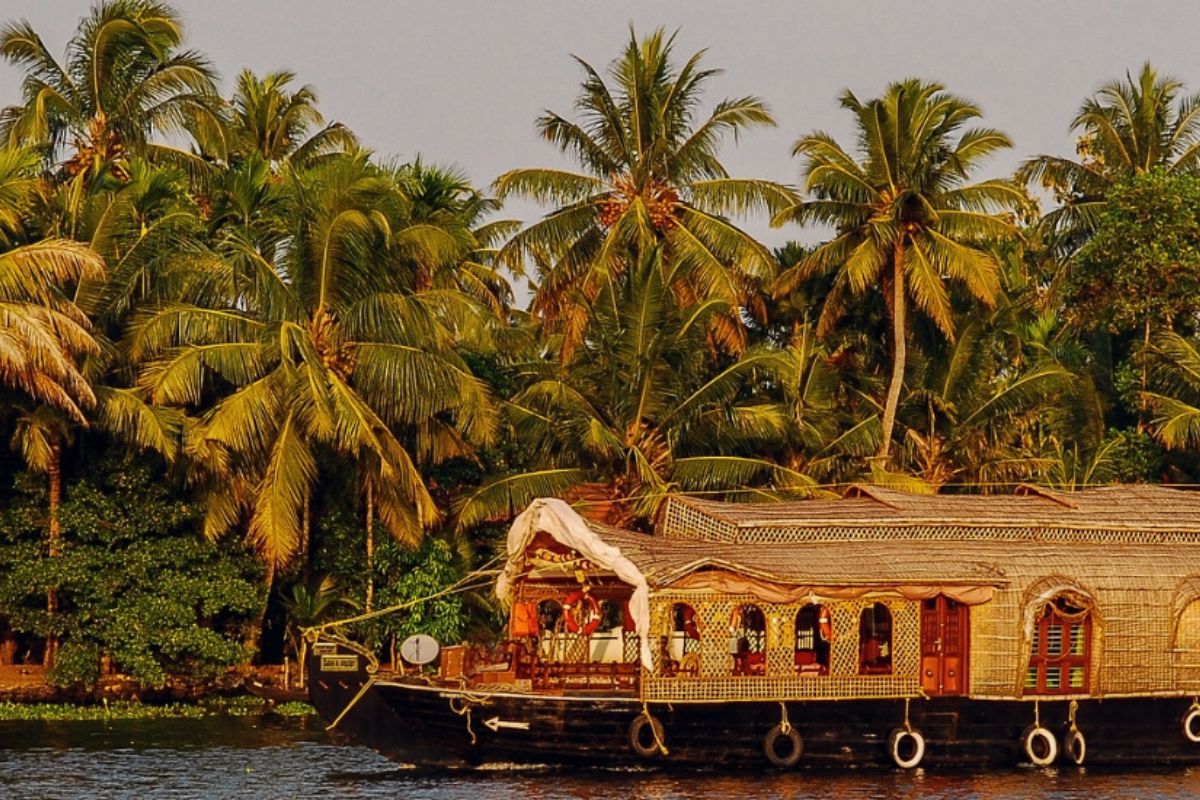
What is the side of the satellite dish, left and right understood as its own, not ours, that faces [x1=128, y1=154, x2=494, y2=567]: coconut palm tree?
back

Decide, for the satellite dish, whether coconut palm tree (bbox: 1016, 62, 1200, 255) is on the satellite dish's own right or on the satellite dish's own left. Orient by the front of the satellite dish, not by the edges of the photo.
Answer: on the satellite dish's own left

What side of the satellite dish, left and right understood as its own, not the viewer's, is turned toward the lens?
front

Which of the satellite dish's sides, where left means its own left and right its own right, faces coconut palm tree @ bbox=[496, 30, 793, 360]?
back

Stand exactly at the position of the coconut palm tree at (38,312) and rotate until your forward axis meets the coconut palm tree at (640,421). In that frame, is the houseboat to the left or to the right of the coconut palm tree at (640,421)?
right

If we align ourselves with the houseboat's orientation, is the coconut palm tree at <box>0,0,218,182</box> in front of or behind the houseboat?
in front

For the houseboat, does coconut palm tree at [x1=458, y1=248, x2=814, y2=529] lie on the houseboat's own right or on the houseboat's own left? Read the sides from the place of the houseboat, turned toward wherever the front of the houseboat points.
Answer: on the houseboat's own right

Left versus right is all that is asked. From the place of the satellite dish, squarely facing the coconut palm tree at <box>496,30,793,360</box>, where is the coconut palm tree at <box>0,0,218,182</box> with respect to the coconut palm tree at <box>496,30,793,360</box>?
left

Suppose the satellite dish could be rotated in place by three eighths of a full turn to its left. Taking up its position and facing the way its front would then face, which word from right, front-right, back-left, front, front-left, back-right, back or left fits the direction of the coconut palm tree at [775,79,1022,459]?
front

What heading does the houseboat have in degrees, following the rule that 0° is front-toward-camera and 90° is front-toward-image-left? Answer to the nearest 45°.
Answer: approximately 90°

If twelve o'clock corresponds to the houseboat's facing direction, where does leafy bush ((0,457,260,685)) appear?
The leafy bush is roughly at 1 o'clock from the houseboat.

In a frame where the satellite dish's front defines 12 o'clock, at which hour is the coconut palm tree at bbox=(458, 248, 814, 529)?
The coconut palm tree is roughly at 7 o'clock from the satellite dish.

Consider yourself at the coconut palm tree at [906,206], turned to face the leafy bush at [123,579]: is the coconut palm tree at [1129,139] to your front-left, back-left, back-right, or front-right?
back-right

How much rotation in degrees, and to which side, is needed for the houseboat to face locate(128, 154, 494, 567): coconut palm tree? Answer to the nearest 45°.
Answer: approximately 45° to its right

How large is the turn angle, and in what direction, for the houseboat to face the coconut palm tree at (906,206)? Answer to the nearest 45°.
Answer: approximately 90° to its right

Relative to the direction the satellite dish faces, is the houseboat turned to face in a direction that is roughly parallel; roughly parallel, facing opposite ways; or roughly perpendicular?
roughly perpendicular

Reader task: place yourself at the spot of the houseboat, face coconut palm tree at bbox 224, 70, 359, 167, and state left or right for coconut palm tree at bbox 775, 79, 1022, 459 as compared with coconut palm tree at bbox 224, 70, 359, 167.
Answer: right
